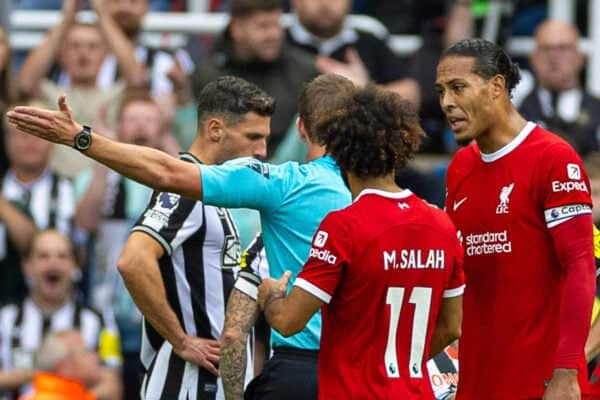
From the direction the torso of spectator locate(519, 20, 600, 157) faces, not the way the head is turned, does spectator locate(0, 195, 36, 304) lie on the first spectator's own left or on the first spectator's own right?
on the first spectator's own right

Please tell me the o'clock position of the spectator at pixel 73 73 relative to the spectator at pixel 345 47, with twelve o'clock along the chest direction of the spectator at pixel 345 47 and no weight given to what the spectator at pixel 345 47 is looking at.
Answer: the spectator at pixel 73 73 is roughly at 3 o'clock from the spectator at pixel 345 47.

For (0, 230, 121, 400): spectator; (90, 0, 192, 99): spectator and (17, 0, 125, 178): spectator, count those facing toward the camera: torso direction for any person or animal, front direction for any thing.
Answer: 3

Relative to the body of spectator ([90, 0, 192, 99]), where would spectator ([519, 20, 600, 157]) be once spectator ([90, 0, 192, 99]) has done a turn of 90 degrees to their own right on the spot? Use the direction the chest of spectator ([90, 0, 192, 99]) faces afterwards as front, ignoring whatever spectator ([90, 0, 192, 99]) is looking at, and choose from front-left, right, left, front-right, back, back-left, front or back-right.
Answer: back

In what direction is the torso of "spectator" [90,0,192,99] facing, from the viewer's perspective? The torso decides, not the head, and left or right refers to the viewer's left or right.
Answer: facing the viewer

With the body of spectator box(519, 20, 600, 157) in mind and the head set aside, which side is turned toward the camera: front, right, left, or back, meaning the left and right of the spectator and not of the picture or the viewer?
front

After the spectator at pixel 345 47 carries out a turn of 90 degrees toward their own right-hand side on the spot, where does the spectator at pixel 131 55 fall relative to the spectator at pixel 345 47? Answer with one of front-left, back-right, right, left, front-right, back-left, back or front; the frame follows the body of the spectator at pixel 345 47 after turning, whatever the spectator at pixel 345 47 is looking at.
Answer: front

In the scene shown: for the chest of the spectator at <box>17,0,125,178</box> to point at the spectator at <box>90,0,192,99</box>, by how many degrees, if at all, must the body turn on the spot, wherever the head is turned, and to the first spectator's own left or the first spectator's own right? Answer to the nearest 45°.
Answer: approximately 90° to the first spectator's own left

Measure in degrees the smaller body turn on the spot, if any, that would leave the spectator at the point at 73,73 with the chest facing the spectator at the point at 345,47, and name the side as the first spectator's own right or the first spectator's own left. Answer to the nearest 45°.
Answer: approximately 90° to the first spectator's own left

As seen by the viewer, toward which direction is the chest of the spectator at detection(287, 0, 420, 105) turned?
toward the camera
